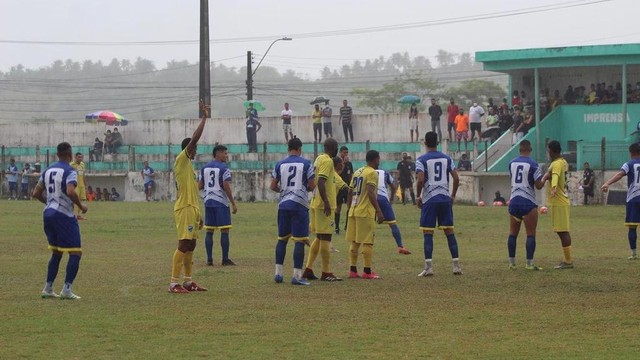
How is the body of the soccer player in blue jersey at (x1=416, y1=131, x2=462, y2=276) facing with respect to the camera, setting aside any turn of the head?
away from the camera

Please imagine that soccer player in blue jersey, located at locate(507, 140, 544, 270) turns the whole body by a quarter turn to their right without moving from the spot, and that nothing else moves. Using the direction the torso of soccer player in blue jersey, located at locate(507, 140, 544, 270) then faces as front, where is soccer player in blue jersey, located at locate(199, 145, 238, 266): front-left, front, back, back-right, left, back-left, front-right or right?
back-right

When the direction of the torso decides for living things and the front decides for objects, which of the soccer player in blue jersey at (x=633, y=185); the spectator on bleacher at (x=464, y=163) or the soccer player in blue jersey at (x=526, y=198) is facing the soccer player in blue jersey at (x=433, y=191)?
the spectator on bleacher

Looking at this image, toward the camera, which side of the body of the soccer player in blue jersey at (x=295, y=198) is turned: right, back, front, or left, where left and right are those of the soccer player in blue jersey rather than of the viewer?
back

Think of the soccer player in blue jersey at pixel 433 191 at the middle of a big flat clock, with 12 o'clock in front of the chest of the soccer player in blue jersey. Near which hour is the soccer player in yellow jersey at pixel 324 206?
The soccer player in yellow jersey is roughly at 8 o'clock from the soccer player in blue jersey.
